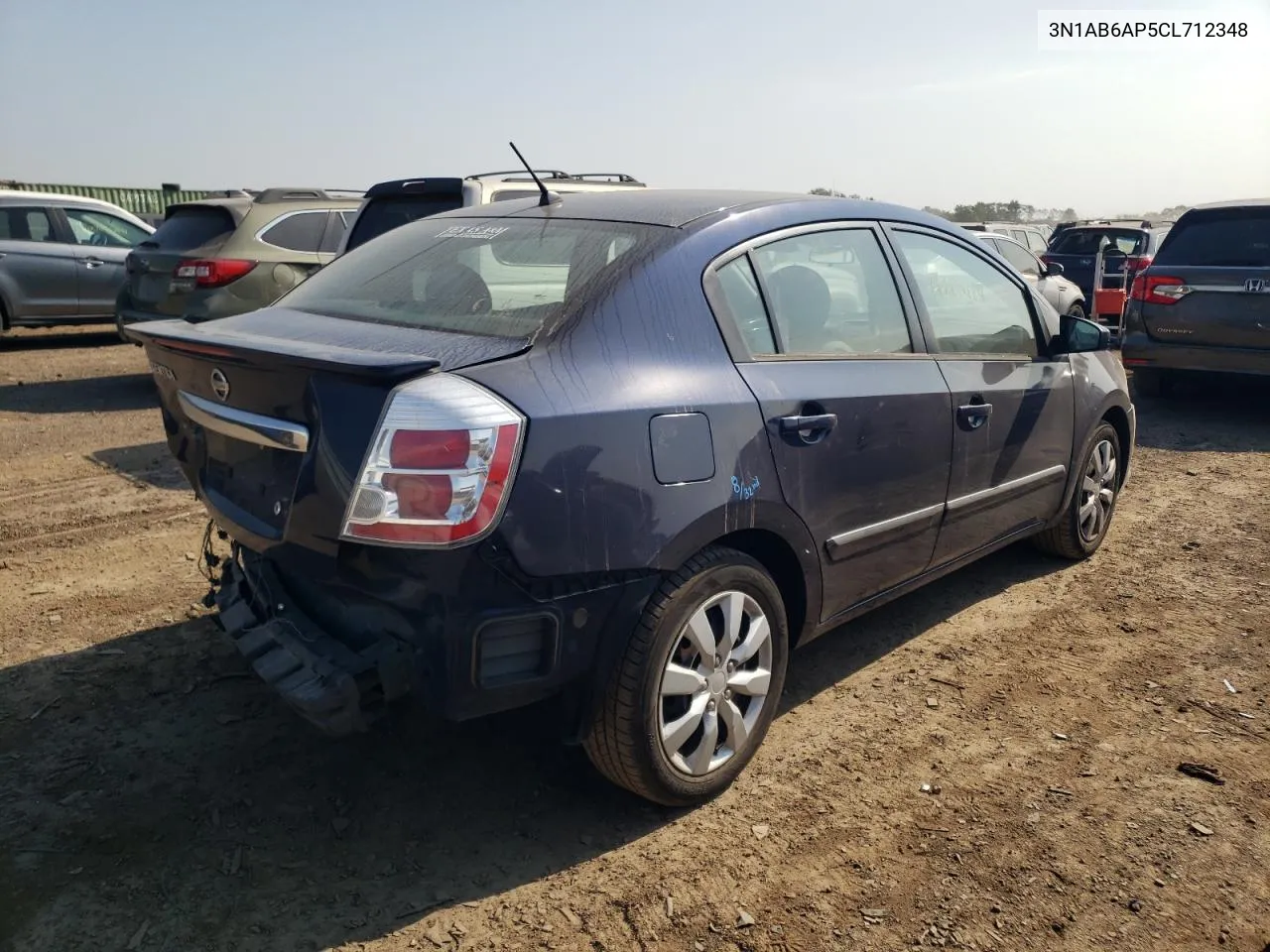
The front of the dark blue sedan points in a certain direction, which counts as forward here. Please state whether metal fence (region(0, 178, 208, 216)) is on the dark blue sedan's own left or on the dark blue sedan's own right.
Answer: on the dark blue sedan's own left

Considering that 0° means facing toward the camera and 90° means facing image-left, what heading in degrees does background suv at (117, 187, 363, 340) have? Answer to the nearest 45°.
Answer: approximately 225°

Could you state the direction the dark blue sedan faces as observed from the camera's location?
facing away from the viewer and to the right of the viewer

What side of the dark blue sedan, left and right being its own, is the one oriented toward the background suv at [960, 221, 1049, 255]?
front

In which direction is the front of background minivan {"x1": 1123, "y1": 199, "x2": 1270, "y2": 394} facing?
away from the camera

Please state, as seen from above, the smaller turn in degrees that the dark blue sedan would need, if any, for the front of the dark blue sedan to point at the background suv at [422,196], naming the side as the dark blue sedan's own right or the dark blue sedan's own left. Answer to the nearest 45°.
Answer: approximately 45° to the dark blue sedan's own left

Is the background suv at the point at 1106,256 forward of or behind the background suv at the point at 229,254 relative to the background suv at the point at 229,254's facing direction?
forward

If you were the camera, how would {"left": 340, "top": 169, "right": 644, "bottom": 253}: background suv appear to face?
facing away from the viewer and to the right of the viewer

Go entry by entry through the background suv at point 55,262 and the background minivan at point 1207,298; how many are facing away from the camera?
1

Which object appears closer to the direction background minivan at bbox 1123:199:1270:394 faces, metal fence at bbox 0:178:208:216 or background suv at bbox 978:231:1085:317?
the background suv

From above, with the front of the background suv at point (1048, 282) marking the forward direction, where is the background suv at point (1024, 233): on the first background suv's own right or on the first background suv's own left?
on the first background suv's own left
